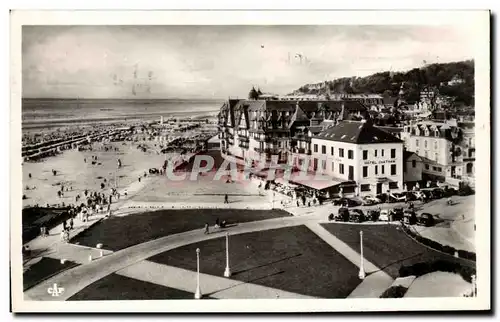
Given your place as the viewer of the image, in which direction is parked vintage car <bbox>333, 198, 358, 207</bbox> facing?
facing to the left of the viewer
